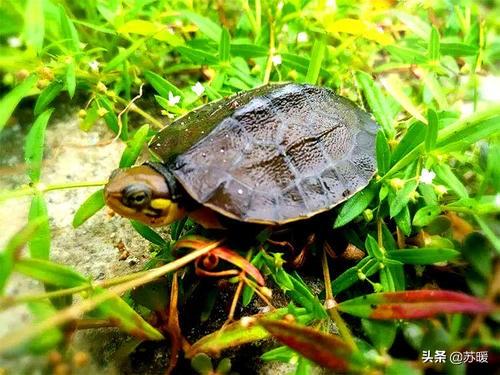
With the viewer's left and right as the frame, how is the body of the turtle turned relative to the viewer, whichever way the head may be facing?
facing the viewer and to the left of the viewer

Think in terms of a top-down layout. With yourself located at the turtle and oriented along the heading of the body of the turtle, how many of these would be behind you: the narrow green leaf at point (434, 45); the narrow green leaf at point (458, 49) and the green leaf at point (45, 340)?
2

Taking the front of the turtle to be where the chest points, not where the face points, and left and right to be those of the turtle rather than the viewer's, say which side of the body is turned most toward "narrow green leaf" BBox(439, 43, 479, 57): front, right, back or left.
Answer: back

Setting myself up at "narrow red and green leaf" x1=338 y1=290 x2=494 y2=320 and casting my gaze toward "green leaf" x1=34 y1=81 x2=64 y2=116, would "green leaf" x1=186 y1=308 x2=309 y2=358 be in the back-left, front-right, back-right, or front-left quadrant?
front-left
